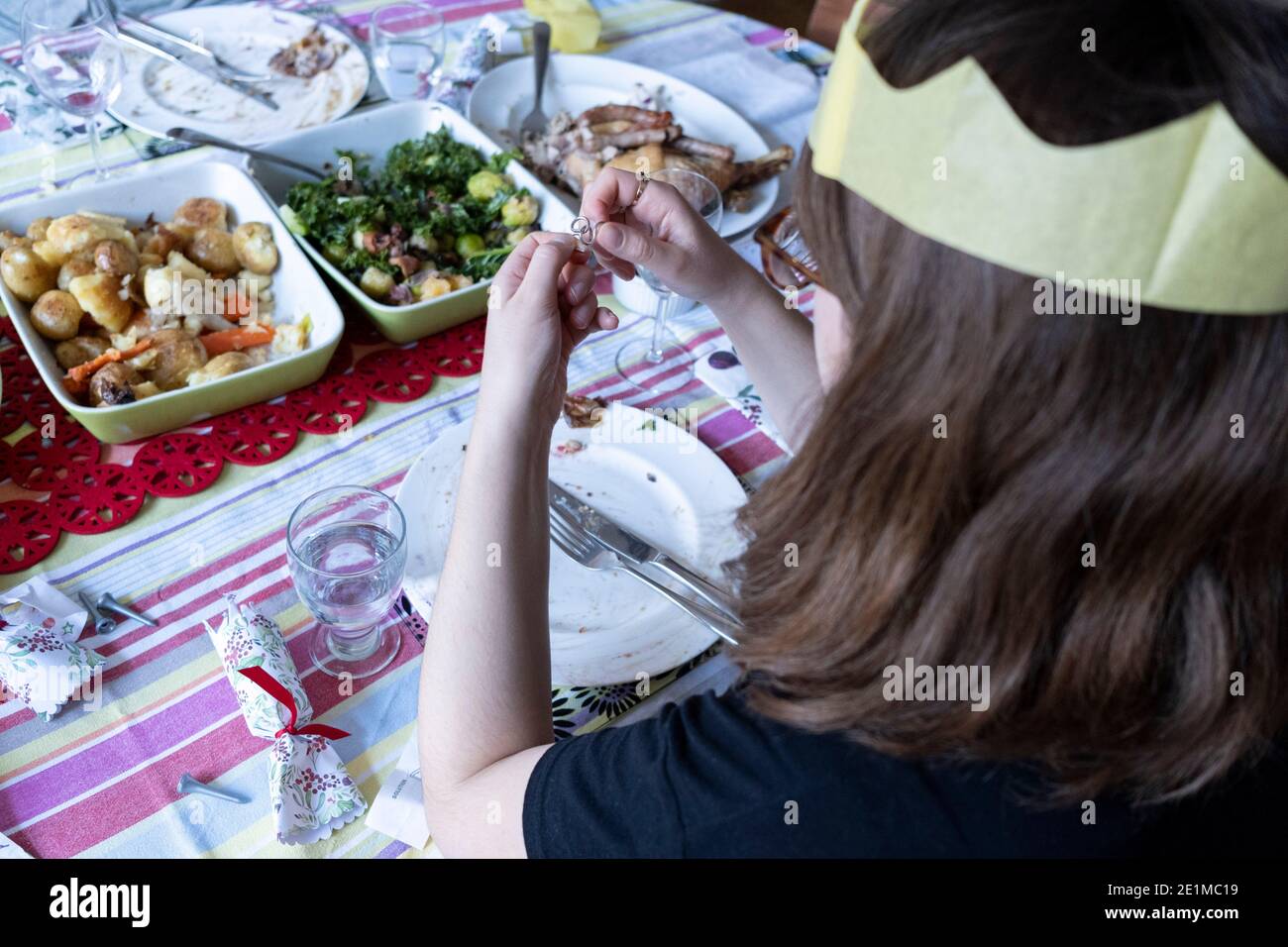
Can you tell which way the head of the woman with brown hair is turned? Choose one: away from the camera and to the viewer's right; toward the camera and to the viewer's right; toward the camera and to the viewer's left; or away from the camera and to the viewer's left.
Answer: away from the camera and to the viewer's left

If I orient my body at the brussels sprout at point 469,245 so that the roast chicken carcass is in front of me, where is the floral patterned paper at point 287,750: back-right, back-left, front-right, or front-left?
back-right

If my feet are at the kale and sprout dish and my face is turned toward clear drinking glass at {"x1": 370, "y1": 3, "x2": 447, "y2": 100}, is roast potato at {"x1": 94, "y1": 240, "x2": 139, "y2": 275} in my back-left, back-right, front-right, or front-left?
back-left

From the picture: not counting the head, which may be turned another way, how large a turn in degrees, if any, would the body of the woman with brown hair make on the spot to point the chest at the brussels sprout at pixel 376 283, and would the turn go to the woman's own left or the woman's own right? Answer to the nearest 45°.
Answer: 0° — they already face it

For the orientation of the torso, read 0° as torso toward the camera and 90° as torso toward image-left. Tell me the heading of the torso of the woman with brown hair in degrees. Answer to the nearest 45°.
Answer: approximately 135°
